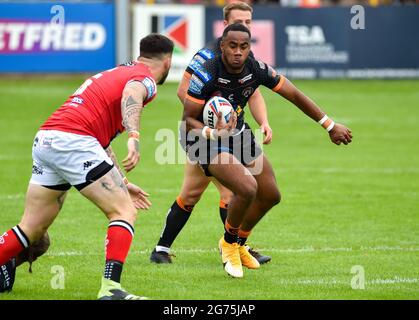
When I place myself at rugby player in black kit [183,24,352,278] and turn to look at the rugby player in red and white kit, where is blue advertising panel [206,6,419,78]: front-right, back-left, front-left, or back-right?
back-right

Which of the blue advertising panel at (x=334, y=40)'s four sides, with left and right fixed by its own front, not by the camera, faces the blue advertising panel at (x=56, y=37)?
right

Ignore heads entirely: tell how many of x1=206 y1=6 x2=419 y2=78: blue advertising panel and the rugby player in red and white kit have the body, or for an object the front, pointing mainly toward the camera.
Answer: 1

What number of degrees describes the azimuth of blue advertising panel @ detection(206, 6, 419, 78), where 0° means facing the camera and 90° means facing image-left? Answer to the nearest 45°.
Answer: approximately 0°

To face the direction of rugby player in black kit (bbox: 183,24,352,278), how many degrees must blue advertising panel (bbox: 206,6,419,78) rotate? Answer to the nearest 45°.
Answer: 0° — it already faces them

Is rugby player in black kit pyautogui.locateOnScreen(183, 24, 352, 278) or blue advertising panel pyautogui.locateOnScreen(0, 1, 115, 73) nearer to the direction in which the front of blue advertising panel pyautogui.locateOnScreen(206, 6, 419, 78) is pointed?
the rugby player in black kit

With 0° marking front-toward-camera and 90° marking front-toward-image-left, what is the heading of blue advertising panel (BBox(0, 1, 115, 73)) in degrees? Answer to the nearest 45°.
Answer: approximately 0°

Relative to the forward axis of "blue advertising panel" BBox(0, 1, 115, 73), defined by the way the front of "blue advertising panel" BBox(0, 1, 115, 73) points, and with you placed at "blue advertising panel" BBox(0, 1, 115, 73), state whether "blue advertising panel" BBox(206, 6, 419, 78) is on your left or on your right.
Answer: on your left

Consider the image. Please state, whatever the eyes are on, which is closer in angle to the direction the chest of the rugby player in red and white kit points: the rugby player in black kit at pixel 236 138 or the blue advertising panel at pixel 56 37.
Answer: the rugby player in black kit

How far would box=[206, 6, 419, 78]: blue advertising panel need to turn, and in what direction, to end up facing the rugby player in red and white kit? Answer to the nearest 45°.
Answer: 0° — it already faces them

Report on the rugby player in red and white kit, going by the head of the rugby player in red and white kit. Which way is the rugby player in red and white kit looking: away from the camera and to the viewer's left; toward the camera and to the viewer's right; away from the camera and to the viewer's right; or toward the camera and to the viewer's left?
away from the camera and to the viewer's right

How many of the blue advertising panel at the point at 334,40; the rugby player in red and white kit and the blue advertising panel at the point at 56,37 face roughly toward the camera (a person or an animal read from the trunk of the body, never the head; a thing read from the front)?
2

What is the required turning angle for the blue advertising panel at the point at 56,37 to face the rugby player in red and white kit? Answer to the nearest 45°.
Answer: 0° — it already faces them
